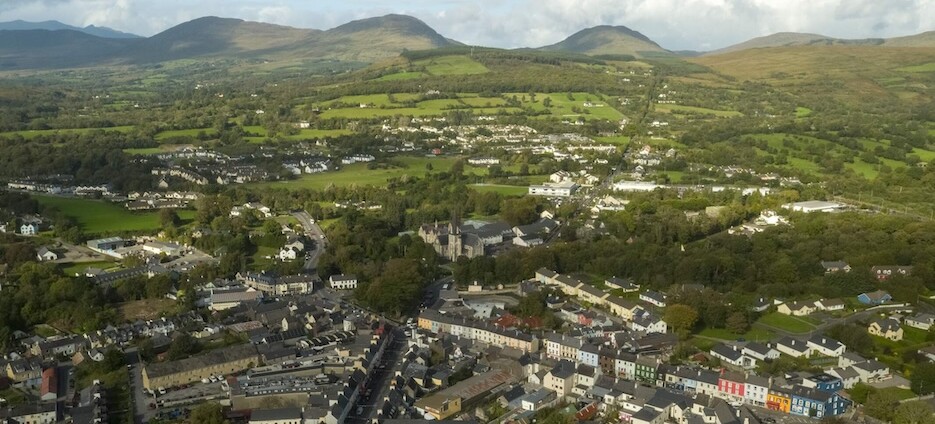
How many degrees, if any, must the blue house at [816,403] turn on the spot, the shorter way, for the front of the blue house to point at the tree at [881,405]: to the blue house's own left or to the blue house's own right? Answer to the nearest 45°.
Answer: approximately 135° to the blue house's own left

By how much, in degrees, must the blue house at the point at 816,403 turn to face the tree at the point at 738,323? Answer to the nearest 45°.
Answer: approximately 90° to its right

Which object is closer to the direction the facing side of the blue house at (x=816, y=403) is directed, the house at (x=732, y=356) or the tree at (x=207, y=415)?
the tree

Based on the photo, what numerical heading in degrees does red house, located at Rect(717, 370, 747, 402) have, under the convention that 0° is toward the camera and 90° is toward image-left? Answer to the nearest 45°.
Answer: approximately 45°

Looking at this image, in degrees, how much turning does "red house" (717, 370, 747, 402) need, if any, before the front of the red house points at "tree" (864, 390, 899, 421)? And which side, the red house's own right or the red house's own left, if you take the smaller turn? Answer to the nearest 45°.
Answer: approximately 135° to the red house's own left

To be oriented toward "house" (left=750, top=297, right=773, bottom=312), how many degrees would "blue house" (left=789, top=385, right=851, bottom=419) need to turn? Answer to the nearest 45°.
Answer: approximately 135° to its right

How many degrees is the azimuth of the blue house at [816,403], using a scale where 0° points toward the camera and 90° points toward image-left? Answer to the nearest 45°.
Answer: approximately 45°

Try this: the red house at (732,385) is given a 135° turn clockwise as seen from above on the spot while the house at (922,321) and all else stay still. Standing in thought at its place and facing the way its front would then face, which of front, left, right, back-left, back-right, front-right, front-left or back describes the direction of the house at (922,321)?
front-right

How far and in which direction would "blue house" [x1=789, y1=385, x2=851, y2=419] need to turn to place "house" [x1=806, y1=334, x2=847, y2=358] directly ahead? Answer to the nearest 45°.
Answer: approximately 135° to its right
